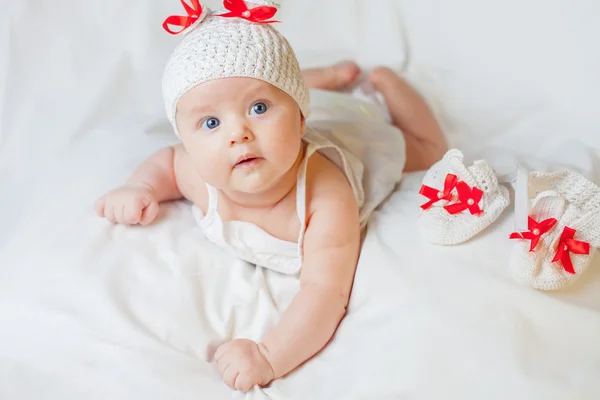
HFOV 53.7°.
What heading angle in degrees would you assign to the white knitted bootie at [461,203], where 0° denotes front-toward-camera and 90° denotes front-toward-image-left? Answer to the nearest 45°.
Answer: approximately 45°

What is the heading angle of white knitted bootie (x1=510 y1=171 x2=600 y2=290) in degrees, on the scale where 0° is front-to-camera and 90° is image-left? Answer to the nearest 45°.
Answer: approximately 45°

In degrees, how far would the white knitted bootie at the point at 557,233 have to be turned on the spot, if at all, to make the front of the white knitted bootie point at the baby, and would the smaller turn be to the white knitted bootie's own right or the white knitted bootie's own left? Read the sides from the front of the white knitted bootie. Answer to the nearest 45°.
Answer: approximately 45° to the white knitted bootie's own right
